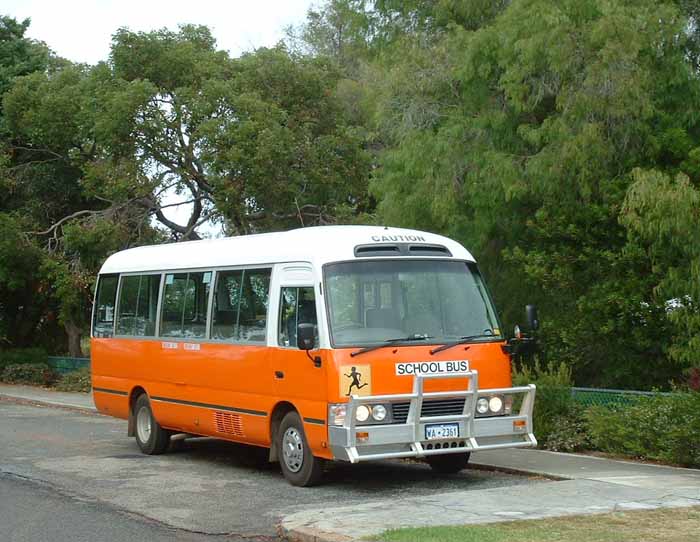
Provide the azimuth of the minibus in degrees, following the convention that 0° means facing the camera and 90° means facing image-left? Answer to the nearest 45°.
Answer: approximately 315°

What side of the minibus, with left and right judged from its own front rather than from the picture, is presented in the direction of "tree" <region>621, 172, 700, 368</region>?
left

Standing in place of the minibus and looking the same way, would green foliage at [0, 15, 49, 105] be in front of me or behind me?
behind

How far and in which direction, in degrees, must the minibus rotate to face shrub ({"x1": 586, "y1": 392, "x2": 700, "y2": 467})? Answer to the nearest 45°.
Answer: approximately 45° to its left

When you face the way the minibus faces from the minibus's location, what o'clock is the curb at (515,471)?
The curb is roughly at 10 o'clock from the minibus.

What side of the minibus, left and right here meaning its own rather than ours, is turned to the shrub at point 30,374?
back

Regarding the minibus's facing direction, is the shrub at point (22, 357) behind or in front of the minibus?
behind

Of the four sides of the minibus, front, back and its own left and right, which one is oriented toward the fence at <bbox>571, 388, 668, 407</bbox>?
left

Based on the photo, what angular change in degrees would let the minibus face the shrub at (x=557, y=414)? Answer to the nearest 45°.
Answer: approximately 90° to its left

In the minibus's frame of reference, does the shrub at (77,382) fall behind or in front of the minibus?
behind
